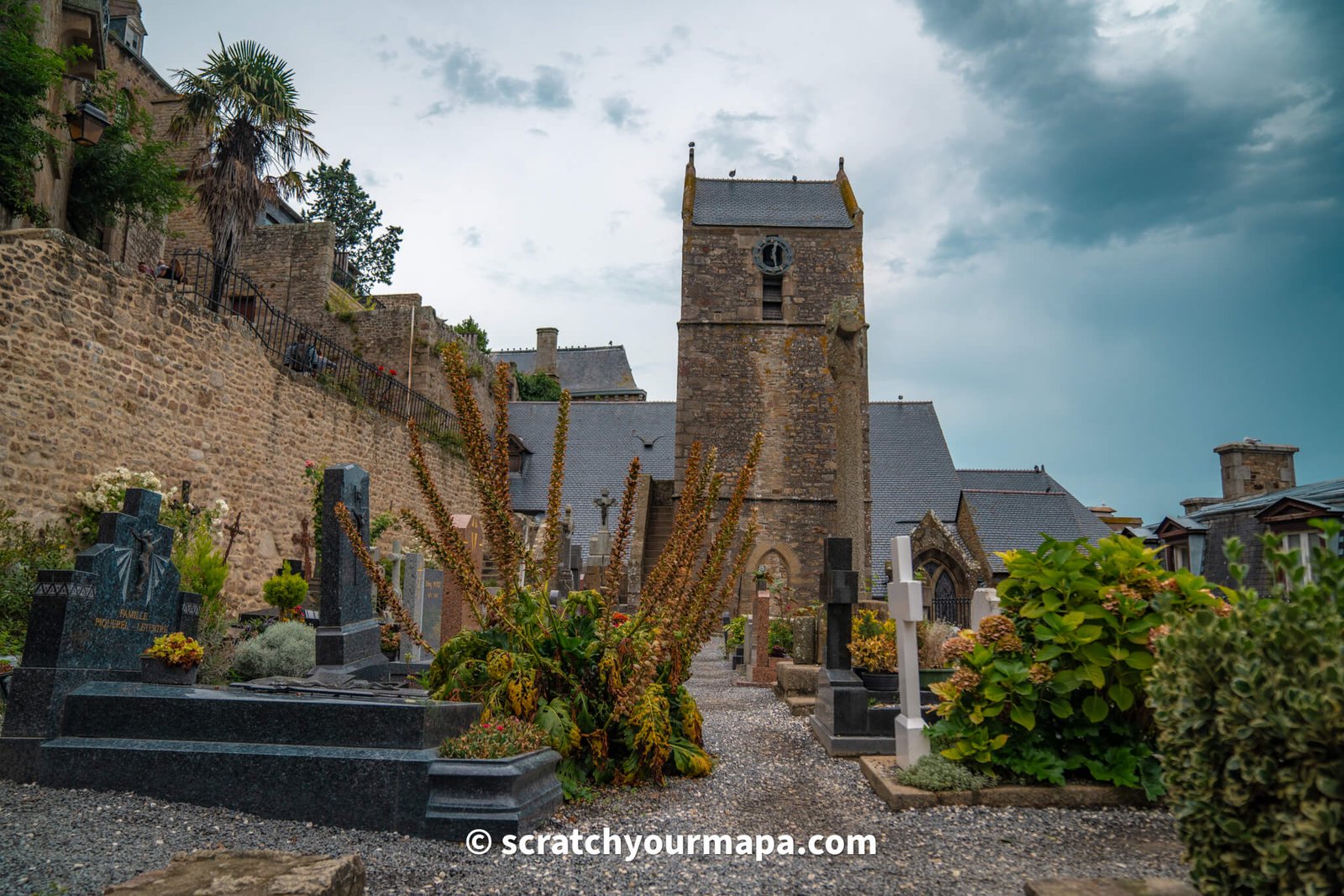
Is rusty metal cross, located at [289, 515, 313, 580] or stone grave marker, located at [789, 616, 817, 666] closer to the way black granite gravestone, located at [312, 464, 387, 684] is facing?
the stone grave marker

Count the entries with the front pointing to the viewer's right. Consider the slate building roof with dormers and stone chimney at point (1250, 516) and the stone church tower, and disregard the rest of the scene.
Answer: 0

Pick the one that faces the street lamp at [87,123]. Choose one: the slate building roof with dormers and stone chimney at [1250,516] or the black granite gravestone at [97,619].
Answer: the slate building roof with dormers and stone chimney

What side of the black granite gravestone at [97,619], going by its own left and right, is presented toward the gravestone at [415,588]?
left

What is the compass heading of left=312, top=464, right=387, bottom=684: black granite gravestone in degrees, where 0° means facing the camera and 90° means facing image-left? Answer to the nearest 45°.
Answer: approximately 315°

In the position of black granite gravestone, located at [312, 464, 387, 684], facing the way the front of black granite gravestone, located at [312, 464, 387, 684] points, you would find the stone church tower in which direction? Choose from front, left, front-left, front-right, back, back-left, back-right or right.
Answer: left

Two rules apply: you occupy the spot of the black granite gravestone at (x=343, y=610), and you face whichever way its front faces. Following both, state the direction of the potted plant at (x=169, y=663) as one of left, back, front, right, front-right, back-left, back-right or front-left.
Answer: right

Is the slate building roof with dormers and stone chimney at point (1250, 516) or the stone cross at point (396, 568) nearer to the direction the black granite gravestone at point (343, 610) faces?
the slate building roof with dormers and stone chimney

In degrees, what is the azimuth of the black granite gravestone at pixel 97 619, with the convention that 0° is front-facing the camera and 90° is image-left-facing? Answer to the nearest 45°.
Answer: approximately 315°
